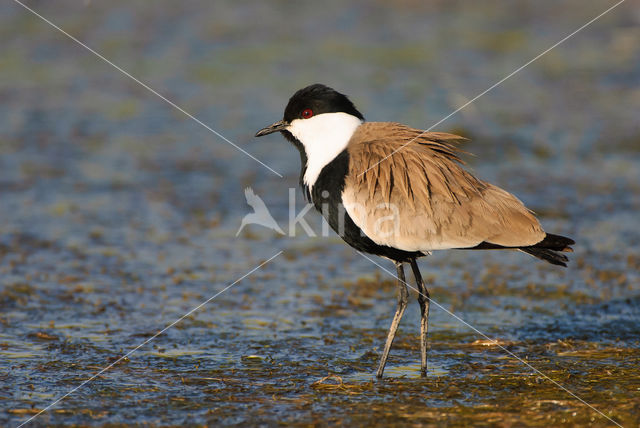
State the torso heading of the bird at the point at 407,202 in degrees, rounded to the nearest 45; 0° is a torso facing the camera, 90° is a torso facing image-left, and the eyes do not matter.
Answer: approximately 90°
